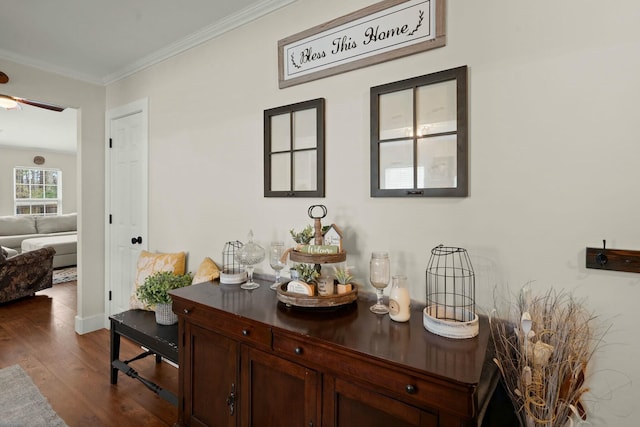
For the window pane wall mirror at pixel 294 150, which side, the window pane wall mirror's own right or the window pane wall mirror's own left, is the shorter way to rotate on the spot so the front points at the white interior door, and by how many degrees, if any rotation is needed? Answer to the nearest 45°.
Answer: approximately 90° to the window pane wall mirror's own right

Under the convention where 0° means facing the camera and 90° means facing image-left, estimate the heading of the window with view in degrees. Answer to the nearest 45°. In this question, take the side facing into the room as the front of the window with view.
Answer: approximately 0°

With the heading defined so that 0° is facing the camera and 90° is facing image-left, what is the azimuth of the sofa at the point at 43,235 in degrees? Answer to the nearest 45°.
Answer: approximately 0°

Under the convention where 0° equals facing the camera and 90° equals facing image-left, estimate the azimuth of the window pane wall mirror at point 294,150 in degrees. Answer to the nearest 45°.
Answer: approximately 45°

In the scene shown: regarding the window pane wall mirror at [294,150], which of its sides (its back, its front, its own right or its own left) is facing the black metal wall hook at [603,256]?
left

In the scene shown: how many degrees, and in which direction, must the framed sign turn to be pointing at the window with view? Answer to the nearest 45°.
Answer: approximately 90° to its right
